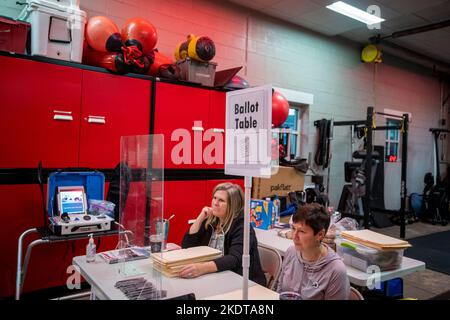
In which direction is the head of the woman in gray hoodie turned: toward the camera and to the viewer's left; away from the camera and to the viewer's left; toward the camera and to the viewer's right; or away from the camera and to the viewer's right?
toward the camera and to the viewer's left

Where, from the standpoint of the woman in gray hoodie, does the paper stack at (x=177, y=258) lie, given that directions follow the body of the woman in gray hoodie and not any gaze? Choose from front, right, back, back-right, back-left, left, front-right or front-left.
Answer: front-right

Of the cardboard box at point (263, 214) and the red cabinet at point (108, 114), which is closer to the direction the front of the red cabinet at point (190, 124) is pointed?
the cardboard box

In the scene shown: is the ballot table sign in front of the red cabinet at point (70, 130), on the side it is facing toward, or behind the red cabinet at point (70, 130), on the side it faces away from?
in front

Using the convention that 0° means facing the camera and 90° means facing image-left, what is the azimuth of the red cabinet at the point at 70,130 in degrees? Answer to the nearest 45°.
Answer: approximately 315°

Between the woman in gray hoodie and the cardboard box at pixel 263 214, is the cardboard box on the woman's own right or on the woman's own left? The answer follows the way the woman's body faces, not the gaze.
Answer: on the woman's own right

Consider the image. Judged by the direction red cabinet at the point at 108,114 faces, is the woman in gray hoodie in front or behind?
in front

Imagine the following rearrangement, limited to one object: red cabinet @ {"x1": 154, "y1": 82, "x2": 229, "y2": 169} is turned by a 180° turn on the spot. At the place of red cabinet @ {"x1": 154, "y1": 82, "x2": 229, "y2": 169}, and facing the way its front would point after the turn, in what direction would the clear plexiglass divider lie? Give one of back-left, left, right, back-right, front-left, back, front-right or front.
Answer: back-left
